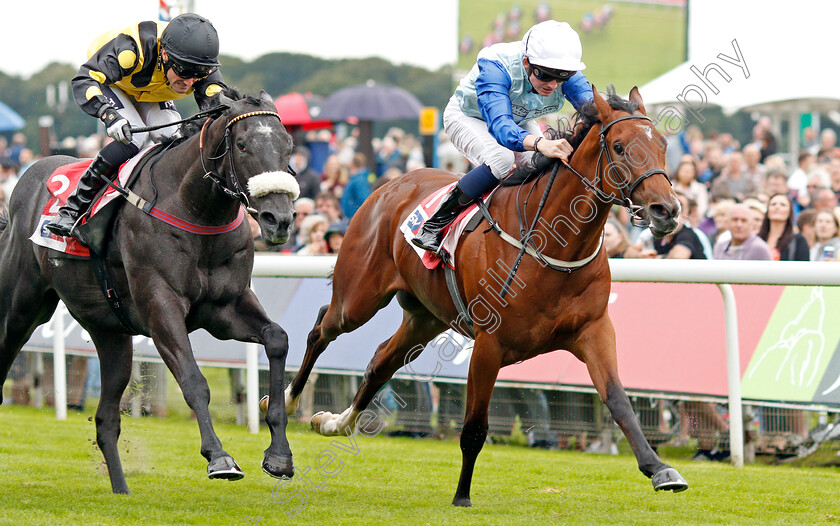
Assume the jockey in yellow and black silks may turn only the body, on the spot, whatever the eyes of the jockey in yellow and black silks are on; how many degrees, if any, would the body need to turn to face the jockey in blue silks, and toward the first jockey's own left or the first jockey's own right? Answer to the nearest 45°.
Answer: approximately 45° to the first jockey's own left

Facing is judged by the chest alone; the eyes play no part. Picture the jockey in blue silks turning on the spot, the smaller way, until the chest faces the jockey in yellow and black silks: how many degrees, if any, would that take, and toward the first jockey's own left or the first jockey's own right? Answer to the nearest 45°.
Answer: approximately 135° to the first jockey's own right

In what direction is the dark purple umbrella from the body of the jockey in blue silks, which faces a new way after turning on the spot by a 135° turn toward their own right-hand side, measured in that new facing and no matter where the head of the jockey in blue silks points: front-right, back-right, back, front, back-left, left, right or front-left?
right

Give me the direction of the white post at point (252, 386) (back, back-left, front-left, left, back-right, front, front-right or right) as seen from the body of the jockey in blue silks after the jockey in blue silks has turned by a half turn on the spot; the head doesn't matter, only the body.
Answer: front

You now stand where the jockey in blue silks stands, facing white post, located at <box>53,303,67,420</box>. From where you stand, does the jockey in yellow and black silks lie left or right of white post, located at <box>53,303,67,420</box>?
left

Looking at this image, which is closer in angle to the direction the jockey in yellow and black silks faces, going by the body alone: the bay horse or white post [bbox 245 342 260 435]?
the bay horse

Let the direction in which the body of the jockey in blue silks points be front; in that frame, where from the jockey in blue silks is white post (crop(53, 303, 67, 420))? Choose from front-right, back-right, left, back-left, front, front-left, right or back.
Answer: back

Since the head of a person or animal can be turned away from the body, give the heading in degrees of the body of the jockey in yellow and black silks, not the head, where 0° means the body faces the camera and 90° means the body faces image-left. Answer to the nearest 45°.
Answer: approximately 315°
